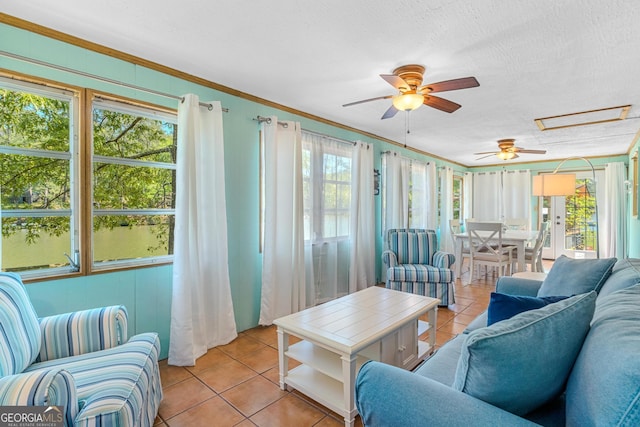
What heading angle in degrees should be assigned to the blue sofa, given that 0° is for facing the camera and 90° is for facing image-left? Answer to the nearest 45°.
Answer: approximately 90°

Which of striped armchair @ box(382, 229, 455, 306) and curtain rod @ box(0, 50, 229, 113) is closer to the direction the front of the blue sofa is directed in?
the curtain rod

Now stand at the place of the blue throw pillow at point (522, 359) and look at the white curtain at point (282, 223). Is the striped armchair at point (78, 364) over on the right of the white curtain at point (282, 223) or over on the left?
left

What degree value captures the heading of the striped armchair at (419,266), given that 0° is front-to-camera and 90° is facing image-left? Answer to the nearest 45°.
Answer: approximately 0°

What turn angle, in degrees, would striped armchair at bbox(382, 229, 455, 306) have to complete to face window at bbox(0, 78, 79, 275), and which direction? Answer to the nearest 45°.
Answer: approximately 45° to its right

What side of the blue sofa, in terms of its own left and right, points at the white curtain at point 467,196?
right

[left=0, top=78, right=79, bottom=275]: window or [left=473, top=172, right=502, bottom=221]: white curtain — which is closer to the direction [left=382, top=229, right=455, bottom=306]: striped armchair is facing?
the window

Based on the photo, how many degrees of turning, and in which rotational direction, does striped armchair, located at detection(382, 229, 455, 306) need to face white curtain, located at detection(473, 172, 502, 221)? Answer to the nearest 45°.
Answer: approximately 180°

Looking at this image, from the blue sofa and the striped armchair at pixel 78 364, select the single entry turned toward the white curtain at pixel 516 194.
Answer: the striped armchair

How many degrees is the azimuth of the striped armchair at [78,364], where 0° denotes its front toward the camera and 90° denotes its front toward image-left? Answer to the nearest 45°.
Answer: approximately 270°
